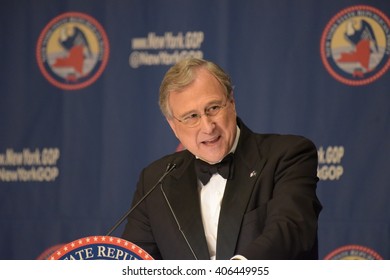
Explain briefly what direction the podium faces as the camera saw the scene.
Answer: facing the viewer
